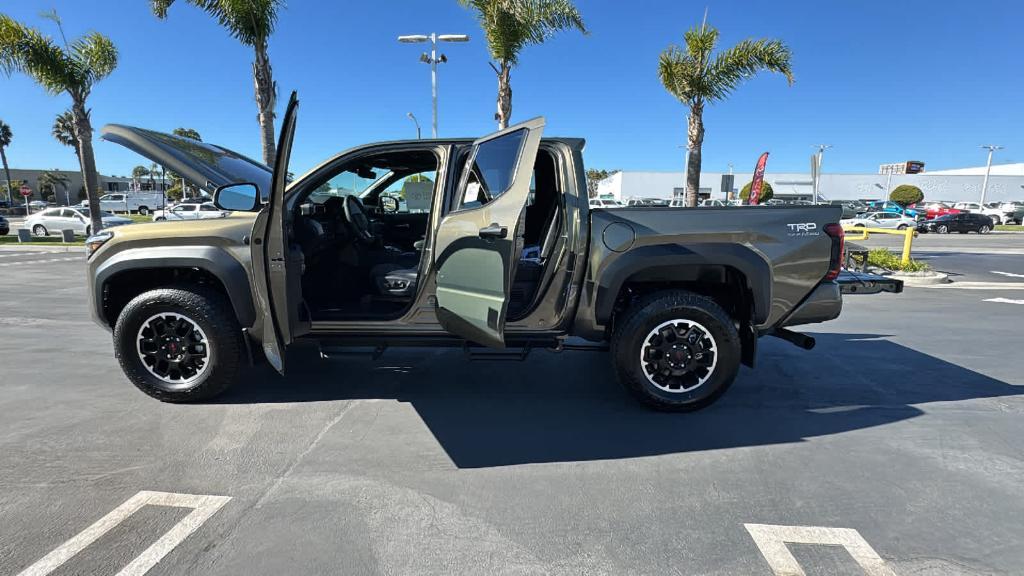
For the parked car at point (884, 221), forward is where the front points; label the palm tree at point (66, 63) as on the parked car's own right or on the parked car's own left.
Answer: on the parked car's own left

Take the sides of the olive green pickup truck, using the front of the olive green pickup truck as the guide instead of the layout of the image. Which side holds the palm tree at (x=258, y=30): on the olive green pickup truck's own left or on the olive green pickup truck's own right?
on the olive green pickup truck's own right

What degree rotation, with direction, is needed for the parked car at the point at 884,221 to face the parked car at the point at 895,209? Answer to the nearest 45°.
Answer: approximately 90° to its right

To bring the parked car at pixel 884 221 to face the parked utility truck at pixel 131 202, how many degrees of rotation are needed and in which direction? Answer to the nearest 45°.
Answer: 0° — it already faces it

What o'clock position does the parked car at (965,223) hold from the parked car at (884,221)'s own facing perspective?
the parked car at (965,223) is roughly at 6 o'clock from the parked car at (884,221).

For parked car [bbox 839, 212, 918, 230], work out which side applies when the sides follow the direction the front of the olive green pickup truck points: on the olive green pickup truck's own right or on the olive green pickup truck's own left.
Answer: on the olive green pickup truck's own right

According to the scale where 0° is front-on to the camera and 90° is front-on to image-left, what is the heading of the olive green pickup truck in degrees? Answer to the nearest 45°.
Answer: approximately 90°

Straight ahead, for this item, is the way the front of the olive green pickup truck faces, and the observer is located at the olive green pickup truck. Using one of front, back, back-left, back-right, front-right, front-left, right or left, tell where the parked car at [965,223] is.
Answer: back-right

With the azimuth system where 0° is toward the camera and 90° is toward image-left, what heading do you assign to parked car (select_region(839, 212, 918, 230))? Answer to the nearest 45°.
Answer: approximately 90°

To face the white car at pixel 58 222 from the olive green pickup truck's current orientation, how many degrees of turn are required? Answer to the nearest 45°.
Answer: approximately 45° to its right

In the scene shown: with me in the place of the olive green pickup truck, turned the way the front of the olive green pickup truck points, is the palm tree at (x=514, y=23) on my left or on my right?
on my right

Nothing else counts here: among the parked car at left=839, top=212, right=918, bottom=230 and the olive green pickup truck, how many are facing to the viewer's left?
2
